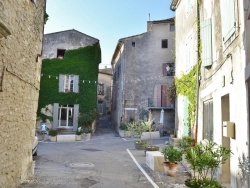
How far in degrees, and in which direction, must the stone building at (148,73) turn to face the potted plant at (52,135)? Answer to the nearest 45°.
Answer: approximately 45° to its right

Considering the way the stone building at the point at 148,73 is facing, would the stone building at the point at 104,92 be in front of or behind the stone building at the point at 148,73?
behind

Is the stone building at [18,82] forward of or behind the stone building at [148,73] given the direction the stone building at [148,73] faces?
forward

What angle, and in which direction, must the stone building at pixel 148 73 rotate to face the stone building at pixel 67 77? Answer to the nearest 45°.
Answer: approximately 90° to its right

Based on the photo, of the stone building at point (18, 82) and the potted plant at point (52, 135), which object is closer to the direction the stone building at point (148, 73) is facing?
the stone building

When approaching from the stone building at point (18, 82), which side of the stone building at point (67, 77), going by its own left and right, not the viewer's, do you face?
front

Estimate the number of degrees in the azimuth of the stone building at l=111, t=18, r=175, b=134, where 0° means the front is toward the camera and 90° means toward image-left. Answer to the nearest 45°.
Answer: approximately 0°

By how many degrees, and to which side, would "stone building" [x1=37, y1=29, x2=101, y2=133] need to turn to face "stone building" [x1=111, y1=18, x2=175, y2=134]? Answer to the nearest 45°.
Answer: approximately 90° to its left

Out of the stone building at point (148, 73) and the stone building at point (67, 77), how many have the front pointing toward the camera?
2

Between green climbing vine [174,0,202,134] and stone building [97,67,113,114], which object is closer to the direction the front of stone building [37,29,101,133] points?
the green climbing vine

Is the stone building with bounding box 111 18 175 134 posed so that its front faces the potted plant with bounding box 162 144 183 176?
yes

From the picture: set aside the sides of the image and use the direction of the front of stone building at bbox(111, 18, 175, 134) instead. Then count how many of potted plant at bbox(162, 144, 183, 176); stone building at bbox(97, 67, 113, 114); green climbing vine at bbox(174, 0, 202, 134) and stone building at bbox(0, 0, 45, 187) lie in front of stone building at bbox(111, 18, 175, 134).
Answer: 3
